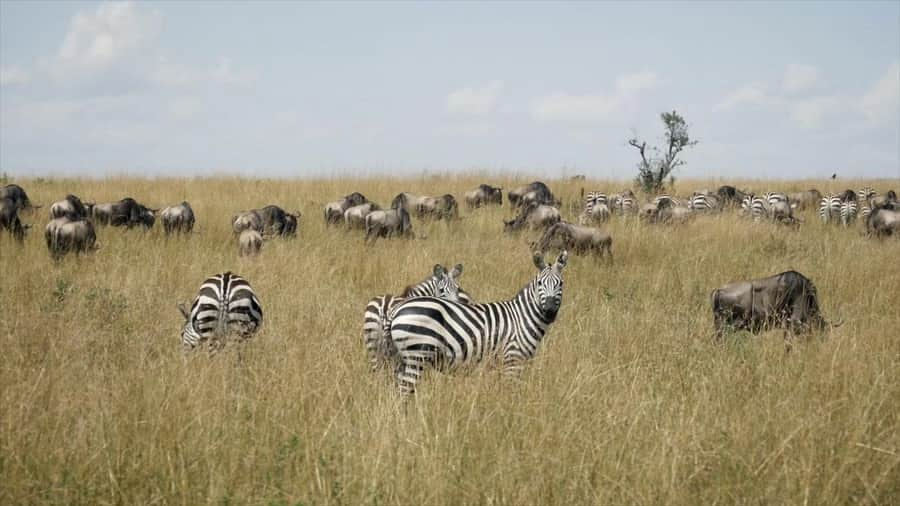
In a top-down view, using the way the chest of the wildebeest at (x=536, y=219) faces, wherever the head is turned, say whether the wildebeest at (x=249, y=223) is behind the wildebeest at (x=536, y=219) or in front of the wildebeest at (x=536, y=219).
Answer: in front

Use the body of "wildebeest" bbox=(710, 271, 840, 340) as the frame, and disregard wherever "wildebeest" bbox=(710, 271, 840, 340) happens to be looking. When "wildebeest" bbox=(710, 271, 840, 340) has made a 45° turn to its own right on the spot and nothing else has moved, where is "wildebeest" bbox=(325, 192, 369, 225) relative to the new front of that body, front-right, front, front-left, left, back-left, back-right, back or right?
back

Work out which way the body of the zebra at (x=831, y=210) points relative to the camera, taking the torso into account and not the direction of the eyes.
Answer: away from the camera

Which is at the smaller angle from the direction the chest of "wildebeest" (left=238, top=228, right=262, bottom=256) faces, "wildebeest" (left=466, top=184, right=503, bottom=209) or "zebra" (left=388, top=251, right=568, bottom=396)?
the wildebeest

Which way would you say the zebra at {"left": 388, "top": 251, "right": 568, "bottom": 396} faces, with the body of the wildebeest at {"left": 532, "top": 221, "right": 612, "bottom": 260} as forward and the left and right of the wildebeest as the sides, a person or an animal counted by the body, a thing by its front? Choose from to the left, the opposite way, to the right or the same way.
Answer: the opposite way

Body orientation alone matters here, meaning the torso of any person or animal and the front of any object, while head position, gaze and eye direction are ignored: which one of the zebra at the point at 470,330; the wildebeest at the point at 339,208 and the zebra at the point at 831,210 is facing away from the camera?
the zebra at the point at 831,210

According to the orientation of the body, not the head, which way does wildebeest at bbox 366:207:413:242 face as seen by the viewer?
to the viewer's right

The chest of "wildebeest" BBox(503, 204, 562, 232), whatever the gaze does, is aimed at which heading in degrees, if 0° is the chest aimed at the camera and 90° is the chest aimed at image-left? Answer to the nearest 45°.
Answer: approximately 90°

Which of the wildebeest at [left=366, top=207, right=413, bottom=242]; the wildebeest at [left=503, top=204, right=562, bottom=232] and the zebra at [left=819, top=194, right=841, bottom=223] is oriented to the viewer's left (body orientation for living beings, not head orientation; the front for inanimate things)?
the wildebeest at [left=503, top=204, right=562, bottom=232]

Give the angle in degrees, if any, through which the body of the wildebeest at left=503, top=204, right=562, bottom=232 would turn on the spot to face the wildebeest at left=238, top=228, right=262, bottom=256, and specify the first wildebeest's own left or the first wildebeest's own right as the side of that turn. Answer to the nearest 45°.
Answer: approximately 45° to the first wildebeest's own left

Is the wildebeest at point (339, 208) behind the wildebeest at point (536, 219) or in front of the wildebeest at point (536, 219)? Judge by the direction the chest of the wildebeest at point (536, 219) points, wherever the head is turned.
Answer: in front

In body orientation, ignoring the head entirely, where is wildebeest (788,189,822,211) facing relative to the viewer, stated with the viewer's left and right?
facing to the right of the viewer

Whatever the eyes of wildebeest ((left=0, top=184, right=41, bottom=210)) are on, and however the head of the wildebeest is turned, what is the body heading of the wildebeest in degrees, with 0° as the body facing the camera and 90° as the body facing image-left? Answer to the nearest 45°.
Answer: approximately 270°

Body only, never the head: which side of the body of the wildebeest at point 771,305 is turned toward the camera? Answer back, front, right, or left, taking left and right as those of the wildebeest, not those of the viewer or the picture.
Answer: right
